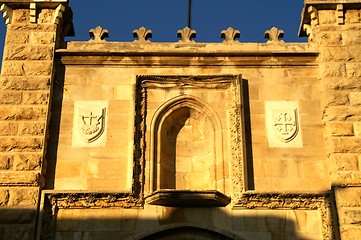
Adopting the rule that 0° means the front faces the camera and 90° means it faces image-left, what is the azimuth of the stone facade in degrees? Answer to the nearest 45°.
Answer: approximately 0°
